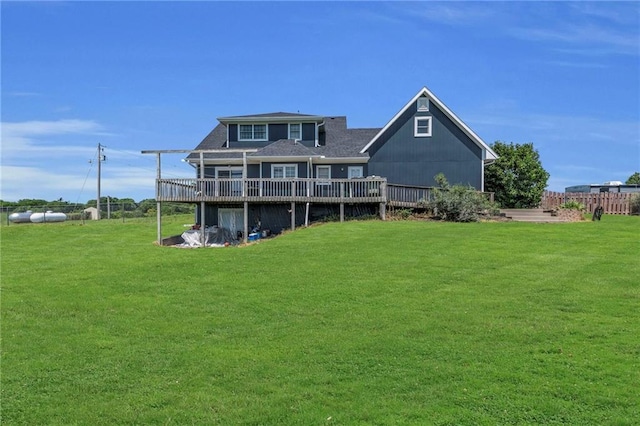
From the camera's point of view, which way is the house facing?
away from the camera

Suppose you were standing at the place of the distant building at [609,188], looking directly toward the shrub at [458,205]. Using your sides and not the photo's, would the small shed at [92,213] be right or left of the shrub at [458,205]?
right

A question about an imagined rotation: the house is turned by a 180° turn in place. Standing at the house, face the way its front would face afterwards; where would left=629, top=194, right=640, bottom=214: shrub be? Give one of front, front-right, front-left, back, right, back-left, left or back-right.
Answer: left

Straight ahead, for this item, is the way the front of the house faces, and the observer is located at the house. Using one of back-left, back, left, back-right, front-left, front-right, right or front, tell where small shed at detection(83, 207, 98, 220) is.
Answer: front-left

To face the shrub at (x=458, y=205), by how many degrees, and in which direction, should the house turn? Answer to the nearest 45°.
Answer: approximately 135° to its right

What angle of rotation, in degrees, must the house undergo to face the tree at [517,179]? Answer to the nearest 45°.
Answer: approximately 90° to its right

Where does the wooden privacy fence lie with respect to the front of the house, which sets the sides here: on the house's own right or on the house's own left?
on the house's own right

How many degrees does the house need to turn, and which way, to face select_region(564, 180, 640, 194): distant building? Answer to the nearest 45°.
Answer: approximately 45° to its right

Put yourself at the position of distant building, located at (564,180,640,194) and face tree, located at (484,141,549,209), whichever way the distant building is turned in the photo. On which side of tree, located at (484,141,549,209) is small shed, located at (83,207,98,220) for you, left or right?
right

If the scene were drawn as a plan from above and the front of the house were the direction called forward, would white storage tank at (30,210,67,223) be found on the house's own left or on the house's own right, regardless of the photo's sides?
on the house's own left

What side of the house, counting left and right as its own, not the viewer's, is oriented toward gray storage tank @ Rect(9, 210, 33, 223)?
left
